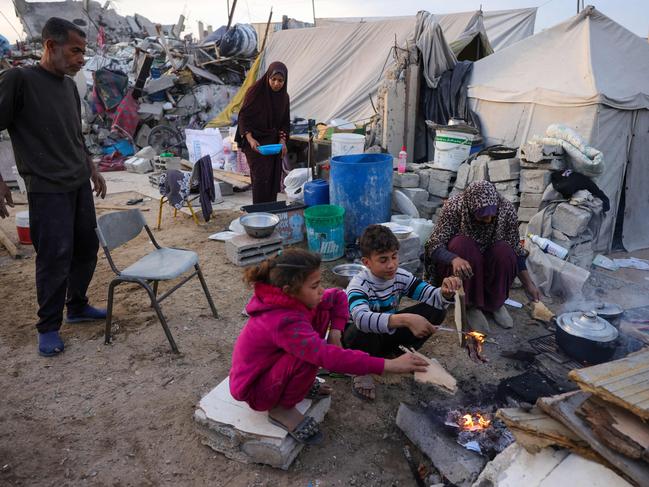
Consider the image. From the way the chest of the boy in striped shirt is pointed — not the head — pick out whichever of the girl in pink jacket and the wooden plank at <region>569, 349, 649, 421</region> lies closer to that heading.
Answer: the wooden plank

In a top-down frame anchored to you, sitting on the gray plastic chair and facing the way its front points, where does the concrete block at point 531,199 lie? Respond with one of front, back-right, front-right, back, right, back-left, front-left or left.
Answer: front-left

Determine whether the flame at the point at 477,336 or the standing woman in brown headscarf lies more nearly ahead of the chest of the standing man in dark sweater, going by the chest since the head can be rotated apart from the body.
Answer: the flame

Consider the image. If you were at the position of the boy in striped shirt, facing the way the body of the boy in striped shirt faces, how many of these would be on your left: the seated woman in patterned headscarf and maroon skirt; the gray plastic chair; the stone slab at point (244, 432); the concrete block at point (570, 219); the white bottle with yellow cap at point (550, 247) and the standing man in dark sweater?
3

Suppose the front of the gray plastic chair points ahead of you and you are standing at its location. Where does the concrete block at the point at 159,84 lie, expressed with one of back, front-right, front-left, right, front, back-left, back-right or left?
back-left

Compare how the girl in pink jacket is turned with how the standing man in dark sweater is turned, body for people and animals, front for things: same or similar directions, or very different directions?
same or similar directions

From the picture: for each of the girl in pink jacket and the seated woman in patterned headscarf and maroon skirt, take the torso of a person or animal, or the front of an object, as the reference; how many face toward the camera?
1

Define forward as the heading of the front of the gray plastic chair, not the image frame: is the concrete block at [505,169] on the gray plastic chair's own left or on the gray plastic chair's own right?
on the gray plastic chair's own left

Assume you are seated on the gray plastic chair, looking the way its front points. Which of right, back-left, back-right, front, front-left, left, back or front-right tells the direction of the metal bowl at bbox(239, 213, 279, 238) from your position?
left

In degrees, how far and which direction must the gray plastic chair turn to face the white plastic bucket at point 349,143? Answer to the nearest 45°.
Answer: approximately 90° to its left

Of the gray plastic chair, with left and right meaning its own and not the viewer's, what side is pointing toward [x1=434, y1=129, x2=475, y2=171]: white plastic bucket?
left

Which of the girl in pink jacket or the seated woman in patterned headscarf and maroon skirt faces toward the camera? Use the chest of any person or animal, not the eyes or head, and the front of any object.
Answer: the seated woman in patterned headscarf and maroon skirt

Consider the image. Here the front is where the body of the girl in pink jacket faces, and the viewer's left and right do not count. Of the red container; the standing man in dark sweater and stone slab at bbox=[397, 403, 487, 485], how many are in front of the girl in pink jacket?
1

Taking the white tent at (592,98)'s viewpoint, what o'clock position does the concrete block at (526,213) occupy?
The concrete block is roughly at 2 o'clock from the white tent.

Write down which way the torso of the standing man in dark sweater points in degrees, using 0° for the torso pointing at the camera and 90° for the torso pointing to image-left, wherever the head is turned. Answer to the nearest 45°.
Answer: approximately 315°

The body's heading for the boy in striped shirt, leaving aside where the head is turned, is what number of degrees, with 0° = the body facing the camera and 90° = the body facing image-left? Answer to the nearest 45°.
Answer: approximately 315°

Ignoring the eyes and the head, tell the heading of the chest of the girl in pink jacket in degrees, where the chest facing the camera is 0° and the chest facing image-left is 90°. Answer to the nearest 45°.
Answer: approximately 270°
